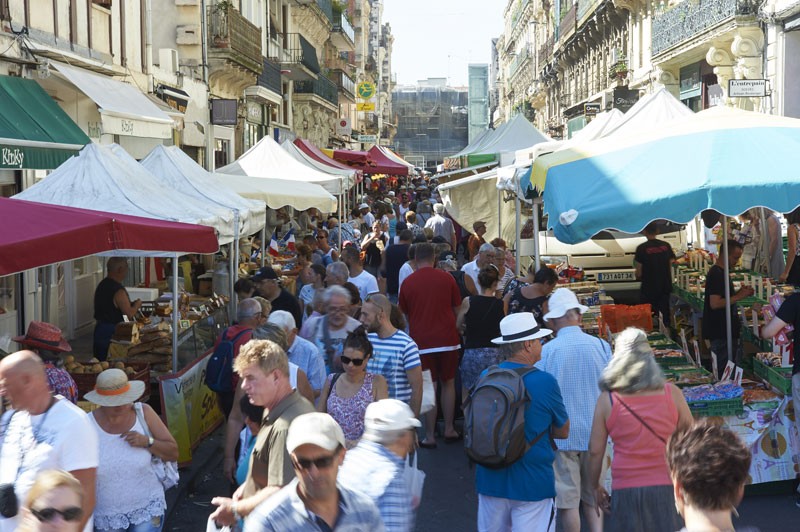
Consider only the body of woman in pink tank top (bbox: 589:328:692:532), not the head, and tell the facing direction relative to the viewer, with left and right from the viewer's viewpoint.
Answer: facing away from the viewer

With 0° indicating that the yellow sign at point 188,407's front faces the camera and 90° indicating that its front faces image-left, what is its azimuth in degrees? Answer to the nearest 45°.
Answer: approximately 315°

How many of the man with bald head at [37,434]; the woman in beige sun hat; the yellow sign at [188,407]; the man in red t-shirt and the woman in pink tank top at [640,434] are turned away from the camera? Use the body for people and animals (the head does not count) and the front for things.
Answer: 2

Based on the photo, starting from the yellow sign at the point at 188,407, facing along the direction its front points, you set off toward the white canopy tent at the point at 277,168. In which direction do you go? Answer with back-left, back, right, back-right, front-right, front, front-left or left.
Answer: back-left

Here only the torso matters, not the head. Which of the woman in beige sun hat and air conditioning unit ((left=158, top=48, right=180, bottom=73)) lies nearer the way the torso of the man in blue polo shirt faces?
the air conditioning unit

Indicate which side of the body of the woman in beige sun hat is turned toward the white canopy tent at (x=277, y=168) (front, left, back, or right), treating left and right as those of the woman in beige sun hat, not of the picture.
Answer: back

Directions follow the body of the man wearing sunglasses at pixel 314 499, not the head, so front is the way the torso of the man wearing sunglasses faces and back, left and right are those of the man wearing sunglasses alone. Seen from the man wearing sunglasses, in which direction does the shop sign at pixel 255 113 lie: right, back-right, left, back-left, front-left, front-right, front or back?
back

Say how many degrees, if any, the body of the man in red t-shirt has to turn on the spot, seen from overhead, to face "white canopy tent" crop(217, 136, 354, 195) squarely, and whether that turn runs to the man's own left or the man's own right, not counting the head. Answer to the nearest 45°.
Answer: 0° — they already face it

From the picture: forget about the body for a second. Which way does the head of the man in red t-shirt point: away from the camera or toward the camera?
away from the camera

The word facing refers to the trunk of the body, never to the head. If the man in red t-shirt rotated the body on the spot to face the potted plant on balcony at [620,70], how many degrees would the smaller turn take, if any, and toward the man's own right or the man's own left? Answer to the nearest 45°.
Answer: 0° — they already face it

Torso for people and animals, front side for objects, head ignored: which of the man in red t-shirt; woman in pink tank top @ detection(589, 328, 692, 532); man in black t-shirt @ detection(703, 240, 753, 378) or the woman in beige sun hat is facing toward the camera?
the woman in beige sun hat
